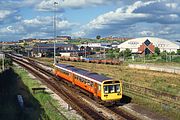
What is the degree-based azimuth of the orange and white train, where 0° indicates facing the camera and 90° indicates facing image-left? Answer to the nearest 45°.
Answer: approximately 315°
